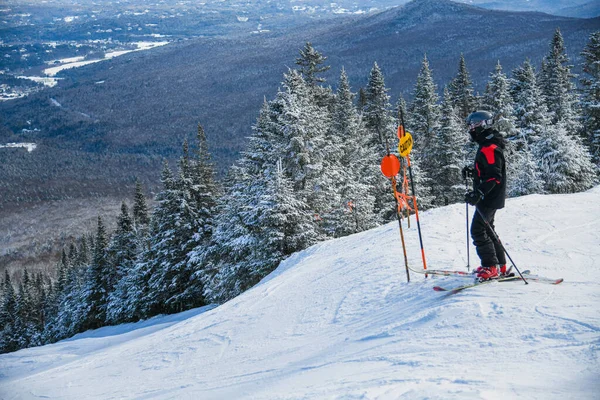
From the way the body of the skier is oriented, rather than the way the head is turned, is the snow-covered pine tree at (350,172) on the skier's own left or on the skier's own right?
on the skier's own right

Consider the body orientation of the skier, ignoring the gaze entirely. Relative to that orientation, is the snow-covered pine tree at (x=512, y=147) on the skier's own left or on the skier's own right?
on the skier's own right

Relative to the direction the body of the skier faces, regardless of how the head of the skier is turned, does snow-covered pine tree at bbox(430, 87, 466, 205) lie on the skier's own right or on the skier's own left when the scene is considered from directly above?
on the skier's own right

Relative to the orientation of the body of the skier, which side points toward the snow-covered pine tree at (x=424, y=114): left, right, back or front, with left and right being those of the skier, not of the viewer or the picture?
right

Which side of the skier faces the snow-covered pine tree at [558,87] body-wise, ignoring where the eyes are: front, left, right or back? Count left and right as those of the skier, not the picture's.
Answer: right

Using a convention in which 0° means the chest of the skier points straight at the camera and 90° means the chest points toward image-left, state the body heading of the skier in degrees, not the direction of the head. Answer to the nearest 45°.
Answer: approximately 90°

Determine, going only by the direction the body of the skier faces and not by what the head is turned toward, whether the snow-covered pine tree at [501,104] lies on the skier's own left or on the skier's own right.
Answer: on the skier's own right

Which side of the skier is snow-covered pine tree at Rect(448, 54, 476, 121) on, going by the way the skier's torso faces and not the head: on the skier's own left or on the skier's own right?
on the skier's own right
